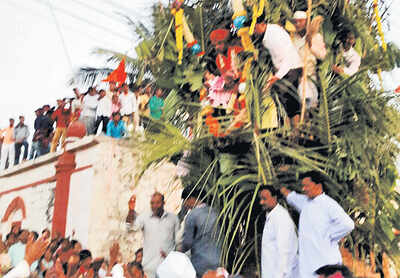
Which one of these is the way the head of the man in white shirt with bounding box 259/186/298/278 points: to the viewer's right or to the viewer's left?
to the viewer's left

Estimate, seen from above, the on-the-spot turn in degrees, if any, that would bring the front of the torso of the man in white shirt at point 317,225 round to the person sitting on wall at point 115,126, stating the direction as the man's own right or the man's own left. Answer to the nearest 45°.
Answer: approximately 90° to the man's own right

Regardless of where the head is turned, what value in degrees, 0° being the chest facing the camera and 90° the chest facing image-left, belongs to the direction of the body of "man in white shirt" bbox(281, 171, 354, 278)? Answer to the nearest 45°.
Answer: approximately 45°

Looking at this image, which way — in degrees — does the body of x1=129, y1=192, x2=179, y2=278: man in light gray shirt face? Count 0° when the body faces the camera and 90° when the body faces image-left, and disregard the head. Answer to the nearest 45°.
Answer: approximately 0°

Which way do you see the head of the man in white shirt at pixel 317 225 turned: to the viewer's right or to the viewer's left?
to the viewer's left
